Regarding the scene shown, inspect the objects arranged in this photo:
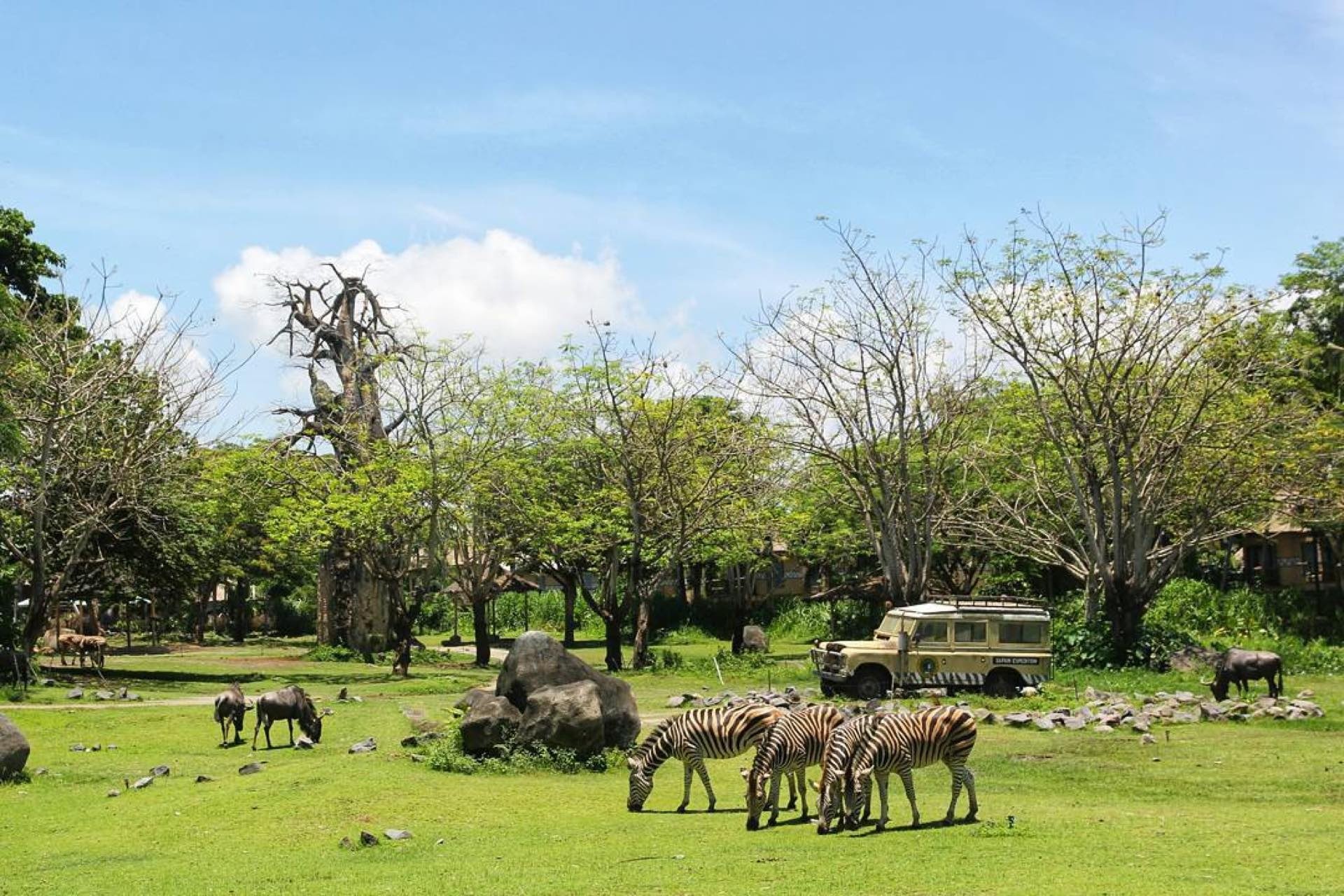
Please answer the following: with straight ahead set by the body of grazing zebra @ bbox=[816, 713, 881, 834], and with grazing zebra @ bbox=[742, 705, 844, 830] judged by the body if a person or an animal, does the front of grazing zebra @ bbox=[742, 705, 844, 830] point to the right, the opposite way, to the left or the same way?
the same way

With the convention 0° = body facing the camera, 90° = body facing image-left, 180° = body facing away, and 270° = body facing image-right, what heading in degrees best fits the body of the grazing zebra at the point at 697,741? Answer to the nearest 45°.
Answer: approximately 90°

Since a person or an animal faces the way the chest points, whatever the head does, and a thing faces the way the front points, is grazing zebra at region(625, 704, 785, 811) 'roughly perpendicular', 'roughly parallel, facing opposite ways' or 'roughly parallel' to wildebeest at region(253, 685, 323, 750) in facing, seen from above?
roughly parallel, facing opposite ways

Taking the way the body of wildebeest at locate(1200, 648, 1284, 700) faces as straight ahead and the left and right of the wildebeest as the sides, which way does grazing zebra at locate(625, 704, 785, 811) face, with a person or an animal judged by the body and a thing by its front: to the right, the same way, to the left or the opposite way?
the same way

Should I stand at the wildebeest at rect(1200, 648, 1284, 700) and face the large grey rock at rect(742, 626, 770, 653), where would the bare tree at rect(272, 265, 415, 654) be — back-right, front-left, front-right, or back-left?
front-left

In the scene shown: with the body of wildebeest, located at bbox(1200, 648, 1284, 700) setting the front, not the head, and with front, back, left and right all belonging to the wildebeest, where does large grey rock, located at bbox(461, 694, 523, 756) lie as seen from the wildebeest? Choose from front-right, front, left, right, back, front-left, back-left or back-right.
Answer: front-left

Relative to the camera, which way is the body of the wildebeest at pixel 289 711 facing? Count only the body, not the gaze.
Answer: to the viewer's right

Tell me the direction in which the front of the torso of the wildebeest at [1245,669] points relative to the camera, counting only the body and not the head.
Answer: to the viewer's left

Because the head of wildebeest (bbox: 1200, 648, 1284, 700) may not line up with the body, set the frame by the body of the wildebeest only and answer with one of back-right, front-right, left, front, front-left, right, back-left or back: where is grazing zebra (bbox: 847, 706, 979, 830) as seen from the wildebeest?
left

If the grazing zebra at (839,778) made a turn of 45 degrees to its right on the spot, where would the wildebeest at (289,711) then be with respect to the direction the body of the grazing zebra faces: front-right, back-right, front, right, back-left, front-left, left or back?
front-right

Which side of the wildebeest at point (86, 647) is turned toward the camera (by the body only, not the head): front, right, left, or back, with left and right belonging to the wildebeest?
right

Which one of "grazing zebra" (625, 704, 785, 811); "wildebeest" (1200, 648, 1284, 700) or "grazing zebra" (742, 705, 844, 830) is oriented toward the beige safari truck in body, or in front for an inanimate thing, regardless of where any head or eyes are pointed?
the wildebeest
